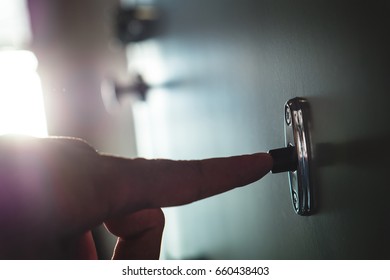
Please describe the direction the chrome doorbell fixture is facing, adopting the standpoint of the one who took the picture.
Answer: facing to the left of the viewer
